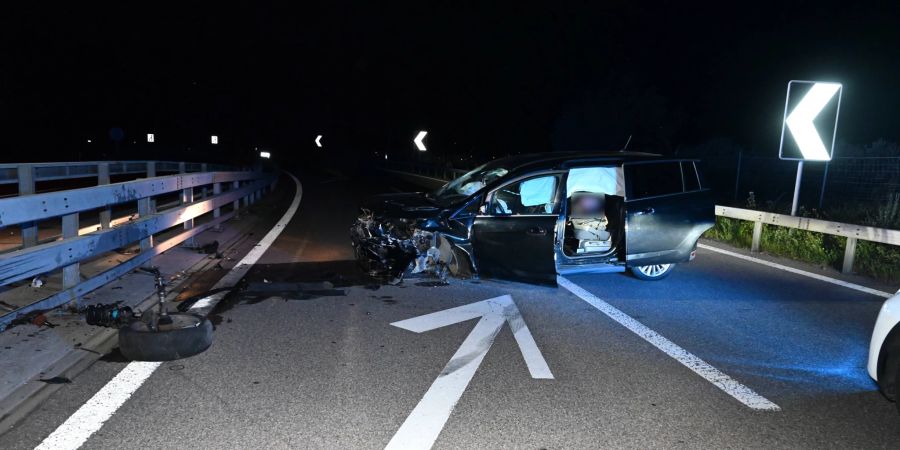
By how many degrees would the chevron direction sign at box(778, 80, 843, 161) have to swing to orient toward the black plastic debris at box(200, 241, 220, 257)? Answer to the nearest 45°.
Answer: approximately 45° to its right

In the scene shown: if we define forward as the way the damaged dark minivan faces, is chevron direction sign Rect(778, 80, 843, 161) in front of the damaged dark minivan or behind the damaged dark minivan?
behind

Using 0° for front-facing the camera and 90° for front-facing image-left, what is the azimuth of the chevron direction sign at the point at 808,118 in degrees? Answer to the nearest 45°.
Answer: approximately 0°

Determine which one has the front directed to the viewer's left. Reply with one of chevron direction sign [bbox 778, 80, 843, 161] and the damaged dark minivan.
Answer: the damaged dark minivan

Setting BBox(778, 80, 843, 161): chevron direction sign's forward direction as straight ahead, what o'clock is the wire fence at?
The wire fence is roughly at 6 o'clock from the chevron direction sign.

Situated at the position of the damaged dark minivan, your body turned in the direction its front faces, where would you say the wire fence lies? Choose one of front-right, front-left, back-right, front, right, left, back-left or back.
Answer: back-right

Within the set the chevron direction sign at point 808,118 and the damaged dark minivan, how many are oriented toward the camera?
1

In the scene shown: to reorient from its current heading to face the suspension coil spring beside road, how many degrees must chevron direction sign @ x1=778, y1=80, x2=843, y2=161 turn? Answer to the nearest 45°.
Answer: approximately 45° to its right

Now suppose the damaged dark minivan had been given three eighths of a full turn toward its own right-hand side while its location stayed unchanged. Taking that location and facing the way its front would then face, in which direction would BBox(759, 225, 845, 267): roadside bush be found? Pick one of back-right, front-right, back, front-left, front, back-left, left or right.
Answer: front

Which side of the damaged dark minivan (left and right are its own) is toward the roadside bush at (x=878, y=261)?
back

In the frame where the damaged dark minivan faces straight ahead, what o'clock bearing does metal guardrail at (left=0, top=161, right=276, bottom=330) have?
The metal guardrail is roughly at 11 o'clock from the damaged dark minivan.

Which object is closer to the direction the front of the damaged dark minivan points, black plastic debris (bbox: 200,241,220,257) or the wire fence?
the black plastic debris

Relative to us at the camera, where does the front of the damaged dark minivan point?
facing to the left of the viewer
